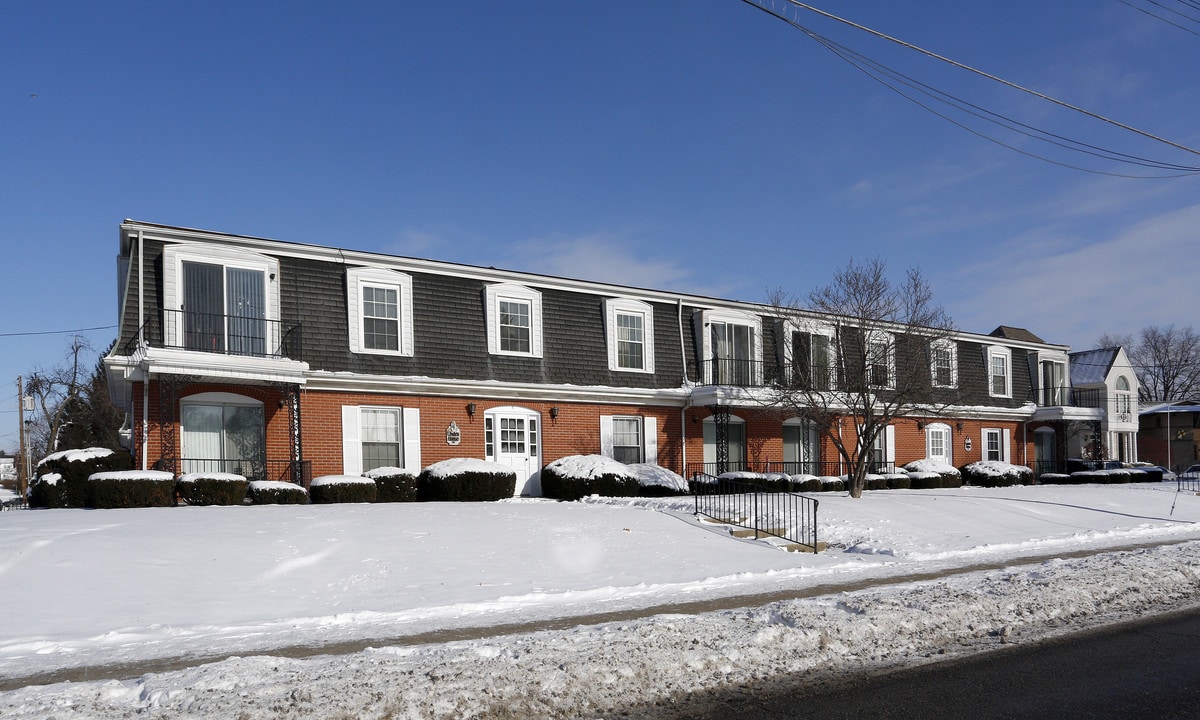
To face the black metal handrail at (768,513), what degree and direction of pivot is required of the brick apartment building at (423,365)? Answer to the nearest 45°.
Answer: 0° — it already faces it

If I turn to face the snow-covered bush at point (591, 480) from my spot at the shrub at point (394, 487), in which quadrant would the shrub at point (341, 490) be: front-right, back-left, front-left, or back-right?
back-right

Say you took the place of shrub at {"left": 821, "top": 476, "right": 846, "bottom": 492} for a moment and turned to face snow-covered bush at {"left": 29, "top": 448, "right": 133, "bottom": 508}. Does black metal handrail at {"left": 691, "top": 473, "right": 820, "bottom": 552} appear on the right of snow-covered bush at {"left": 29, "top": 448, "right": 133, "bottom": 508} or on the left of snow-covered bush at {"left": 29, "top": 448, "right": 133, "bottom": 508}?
left

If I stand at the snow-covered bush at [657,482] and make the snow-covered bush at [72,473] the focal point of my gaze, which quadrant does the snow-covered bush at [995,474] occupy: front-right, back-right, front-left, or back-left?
back-right

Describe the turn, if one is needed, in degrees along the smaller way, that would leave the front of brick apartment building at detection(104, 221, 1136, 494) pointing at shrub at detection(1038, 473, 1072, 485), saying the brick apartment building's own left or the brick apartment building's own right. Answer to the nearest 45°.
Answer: approximately 90° to the brick apartment building's own left

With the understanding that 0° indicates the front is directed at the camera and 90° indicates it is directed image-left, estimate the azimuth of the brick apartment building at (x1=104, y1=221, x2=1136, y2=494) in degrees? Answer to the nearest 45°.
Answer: approximately 315°

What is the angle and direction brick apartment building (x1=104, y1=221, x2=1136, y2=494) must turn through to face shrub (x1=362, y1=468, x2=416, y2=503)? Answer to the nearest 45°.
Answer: approximately 45° to its right

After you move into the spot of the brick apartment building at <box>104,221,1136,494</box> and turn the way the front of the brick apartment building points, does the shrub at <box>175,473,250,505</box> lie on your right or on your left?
on your right

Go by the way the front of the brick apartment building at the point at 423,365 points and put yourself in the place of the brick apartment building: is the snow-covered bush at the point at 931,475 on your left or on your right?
on your left

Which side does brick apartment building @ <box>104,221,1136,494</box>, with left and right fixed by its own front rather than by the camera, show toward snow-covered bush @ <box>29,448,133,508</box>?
right
